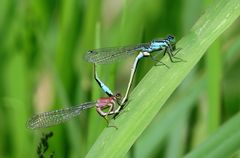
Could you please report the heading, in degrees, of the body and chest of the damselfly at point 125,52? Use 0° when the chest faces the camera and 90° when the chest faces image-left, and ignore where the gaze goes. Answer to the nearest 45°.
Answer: approximately 270°

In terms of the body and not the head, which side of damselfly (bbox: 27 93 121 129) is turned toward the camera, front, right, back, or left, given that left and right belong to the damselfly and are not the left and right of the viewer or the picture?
right

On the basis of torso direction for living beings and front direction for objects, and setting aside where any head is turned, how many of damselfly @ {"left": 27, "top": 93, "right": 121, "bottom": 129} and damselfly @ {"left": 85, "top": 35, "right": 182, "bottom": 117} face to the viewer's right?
2
